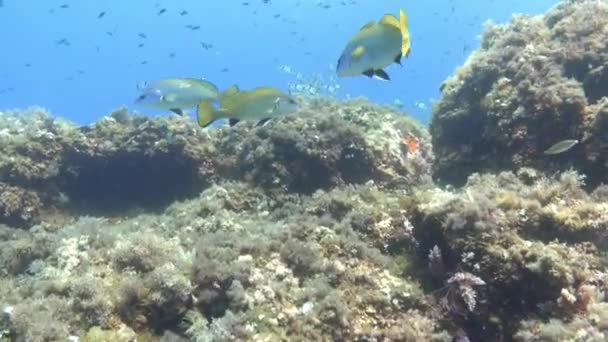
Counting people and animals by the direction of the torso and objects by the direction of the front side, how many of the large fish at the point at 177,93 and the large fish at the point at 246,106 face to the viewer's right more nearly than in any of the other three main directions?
1

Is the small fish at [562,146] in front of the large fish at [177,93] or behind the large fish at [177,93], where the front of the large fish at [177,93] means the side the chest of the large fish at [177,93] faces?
behind

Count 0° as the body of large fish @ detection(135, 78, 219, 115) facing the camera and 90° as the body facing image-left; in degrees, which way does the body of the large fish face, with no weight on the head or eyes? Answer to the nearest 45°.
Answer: approximately 90°

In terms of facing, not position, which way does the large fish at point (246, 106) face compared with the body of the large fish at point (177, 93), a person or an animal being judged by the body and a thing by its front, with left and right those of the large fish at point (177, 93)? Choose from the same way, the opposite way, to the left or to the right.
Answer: the opposite way

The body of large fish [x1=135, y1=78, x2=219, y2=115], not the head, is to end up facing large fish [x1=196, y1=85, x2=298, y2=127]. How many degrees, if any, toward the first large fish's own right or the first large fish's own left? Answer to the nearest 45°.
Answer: approximately 135° to the first large fish's own left

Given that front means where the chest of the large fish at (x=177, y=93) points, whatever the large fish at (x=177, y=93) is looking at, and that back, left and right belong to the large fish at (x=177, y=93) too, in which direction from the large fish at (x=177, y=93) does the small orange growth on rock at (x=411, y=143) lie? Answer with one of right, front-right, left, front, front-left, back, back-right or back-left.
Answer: back-right

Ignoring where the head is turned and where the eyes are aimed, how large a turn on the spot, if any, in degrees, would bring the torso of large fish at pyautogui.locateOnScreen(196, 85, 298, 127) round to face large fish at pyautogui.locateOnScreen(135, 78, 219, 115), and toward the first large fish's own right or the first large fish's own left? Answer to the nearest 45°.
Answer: approximately 135° to the first large fish's own left

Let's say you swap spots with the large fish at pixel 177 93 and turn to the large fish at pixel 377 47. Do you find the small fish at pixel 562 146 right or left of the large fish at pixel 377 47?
left

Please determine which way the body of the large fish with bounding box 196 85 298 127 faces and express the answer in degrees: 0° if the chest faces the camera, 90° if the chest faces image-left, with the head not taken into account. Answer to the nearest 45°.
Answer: approximately 270°

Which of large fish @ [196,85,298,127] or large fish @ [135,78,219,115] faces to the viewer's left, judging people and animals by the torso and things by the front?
large fish @ [135,78,219,115]
